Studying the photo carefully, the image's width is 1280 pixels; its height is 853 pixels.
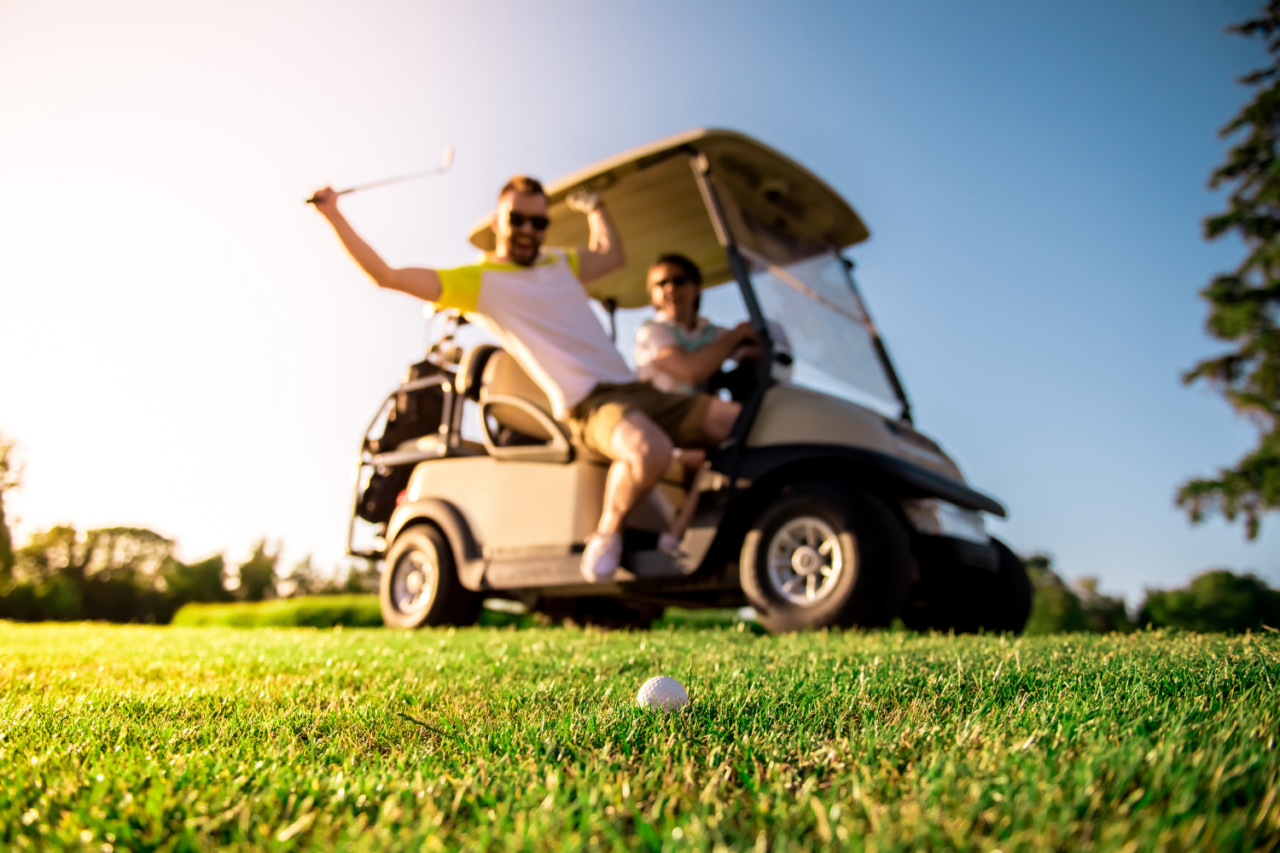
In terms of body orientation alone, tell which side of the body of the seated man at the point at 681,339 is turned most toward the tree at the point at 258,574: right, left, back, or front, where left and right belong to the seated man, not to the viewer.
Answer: back

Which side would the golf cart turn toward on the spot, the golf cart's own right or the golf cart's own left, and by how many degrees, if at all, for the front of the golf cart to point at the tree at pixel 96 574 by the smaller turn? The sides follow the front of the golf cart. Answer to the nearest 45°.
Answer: approximately 180°

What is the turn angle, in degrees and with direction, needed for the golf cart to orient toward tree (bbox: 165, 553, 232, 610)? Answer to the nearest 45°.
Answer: approximately 180°

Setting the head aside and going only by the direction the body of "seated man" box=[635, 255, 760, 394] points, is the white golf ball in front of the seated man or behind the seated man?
in front

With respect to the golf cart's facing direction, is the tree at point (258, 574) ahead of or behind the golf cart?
behind

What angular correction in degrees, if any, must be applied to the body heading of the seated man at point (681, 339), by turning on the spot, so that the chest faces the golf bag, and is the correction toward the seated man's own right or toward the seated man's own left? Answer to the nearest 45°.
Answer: approximately 180°

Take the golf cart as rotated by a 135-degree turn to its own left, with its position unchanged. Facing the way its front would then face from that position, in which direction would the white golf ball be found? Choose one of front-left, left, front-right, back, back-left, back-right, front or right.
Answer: back

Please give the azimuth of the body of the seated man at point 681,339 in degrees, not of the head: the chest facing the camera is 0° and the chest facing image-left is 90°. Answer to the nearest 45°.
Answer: approximately 315°

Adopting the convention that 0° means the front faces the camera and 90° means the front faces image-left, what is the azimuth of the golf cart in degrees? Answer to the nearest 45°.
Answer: approximately 315°
